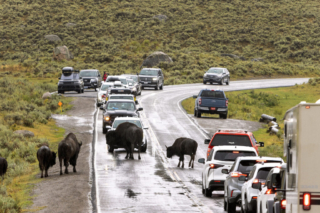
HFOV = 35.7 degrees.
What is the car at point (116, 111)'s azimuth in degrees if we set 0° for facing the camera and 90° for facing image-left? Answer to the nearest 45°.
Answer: approximately 0°

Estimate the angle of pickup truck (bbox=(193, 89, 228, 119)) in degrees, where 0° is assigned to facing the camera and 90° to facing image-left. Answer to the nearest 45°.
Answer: approximately 180°

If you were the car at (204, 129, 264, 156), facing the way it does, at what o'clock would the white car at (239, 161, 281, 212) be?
The white car is roughly at 6 o'clock from the car.

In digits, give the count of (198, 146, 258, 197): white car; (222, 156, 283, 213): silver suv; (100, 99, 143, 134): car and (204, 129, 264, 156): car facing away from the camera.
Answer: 3

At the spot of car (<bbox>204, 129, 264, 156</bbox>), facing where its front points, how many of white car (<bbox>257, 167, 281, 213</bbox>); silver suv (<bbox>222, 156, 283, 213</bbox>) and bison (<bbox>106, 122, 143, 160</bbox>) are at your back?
2

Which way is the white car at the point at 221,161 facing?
away from the camera

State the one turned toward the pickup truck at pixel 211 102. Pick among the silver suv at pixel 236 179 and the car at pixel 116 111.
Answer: the silver suv

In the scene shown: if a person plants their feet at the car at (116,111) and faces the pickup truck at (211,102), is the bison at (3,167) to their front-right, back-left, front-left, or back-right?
back-right

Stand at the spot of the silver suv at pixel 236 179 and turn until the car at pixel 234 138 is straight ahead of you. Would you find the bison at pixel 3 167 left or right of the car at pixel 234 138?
left

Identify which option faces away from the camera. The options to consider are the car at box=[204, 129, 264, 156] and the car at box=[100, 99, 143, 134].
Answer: the car at box=[204, 129, 264, 156]

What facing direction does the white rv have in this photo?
away from the camera
